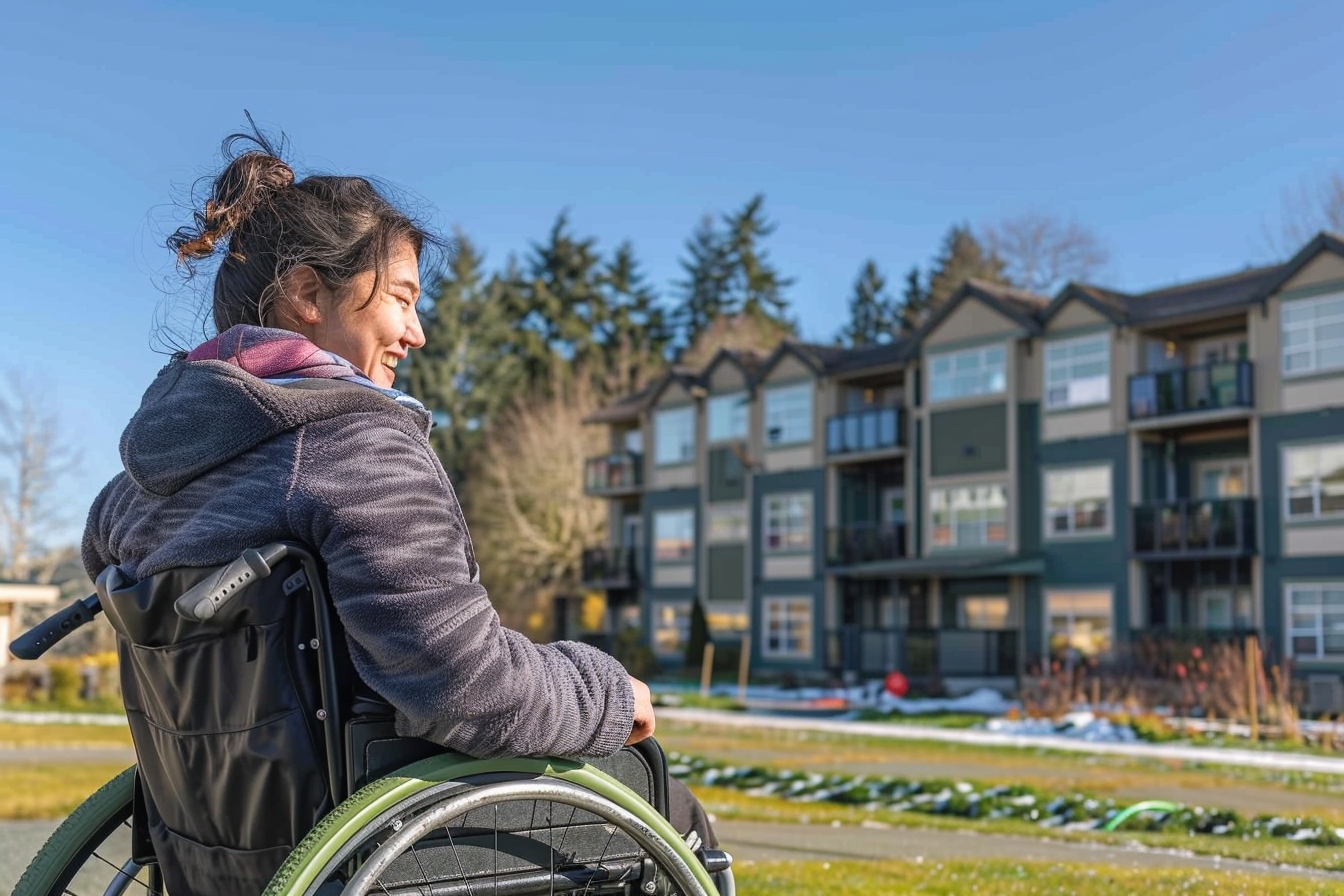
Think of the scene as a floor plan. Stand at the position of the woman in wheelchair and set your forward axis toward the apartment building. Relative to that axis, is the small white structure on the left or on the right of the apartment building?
left

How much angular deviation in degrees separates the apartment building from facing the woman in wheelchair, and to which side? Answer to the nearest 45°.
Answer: approximately 45° to its left

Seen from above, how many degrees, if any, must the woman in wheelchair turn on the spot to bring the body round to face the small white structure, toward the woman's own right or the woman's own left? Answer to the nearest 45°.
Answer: approximately 45° to the woman's own left

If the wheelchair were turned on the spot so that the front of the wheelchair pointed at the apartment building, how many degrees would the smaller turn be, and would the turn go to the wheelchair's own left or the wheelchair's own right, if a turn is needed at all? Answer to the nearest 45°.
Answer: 0° — it already faces it

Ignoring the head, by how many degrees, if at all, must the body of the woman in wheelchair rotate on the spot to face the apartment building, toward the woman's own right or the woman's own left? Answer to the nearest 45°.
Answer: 0° — they already face it

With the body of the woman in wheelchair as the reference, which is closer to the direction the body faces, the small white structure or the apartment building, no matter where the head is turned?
the apartment building

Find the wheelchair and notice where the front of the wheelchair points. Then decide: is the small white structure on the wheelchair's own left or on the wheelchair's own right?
on the wheelchair's own left

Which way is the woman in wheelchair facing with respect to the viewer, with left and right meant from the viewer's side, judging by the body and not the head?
facing away from the viewer and to the right of the viewer

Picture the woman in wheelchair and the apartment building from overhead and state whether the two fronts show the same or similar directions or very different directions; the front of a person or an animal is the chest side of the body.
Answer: very different directions

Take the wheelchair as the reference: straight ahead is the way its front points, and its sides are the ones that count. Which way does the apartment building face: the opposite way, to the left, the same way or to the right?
the opposite way

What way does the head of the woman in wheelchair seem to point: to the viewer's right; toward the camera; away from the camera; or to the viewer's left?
to the viewer's right

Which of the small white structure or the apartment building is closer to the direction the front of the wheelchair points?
the apartment building

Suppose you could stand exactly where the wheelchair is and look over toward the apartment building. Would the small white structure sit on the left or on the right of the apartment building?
left

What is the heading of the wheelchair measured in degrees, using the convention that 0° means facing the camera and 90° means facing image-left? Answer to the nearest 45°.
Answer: approximately 225°
